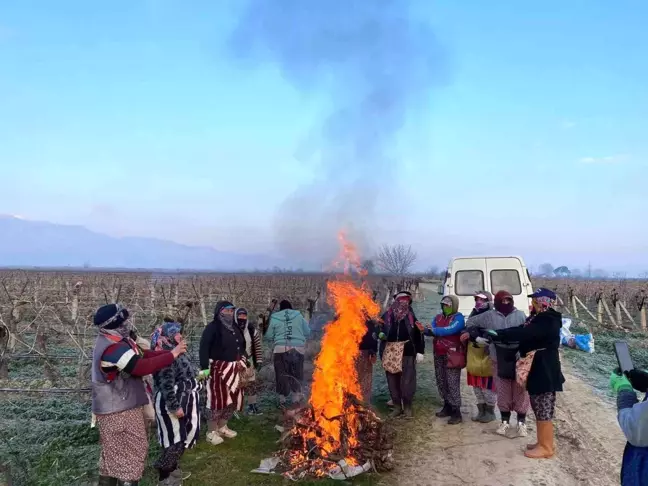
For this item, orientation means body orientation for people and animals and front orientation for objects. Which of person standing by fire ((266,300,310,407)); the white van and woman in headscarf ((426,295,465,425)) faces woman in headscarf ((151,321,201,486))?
woman in headscarf ((426,295,465,425))

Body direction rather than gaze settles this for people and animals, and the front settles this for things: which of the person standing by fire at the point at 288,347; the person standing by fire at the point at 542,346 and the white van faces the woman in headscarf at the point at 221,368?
the person standing by fire at the point at 542,346

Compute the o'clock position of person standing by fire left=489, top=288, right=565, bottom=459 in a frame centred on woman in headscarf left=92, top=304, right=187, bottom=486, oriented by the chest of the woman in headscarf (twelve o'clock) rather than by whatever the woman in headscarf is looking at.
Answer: The person standing by fire is roughly at 12 o'clock from the woman in headscarf.

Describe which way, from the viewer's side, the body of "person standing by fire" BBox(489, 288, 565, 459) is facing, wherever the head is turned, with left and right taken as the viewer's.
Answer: facing to the left of the viewer

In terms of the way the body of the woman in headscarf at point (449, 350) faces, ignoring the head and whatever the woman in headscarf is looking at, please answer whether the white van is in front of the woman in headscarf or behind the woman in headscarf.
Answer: behind

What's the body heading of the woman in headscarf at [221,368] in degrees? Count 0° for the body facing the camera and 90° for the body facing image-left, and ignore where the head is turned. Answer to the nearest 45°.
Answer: approximately 315°

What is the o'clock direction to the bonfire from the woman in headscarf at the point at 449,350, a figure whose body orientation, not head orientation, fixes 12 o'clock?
The bonfire is roughly at 12 o'clock from the woman in headscarf.

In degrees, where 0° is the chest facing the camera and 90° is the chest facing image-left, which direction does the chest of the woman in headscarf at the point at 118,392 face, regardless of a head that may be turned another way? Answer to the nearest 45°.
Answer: approximately 270°

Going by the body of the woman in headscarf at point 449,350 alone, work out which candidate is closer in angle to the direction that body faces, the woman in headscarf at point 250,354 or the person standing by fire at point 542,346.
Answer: the woman in headscarf
